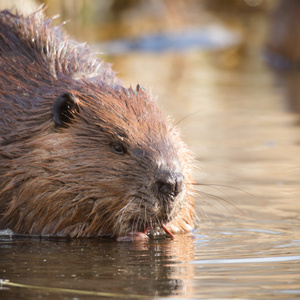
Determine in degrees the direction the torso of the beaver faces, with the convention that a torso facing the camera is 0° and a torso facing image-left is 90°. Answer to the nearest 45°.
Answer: approximately 315°
